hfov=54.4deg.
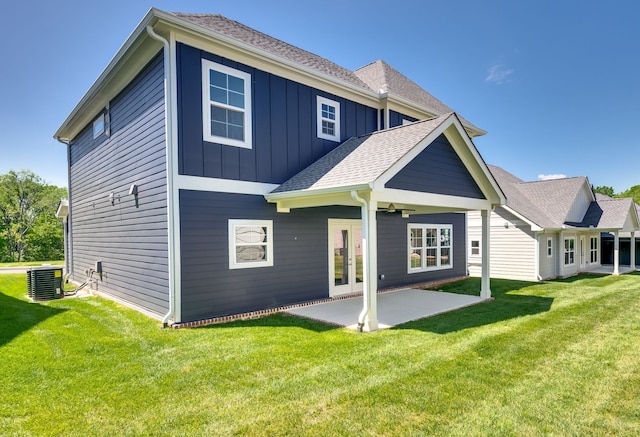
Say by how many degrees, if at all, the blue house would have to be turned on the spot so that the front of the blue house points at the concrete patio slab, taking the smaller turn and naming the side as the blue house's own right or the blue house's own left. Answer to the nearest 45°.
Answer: approximately 135° to the blue house's own right

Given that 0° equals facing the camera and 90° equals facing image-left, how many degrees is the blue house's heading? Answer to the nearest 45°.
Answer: approximately 135°

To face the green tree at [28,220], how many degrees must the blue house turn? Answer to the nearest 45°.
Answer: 0° — it already faces it
